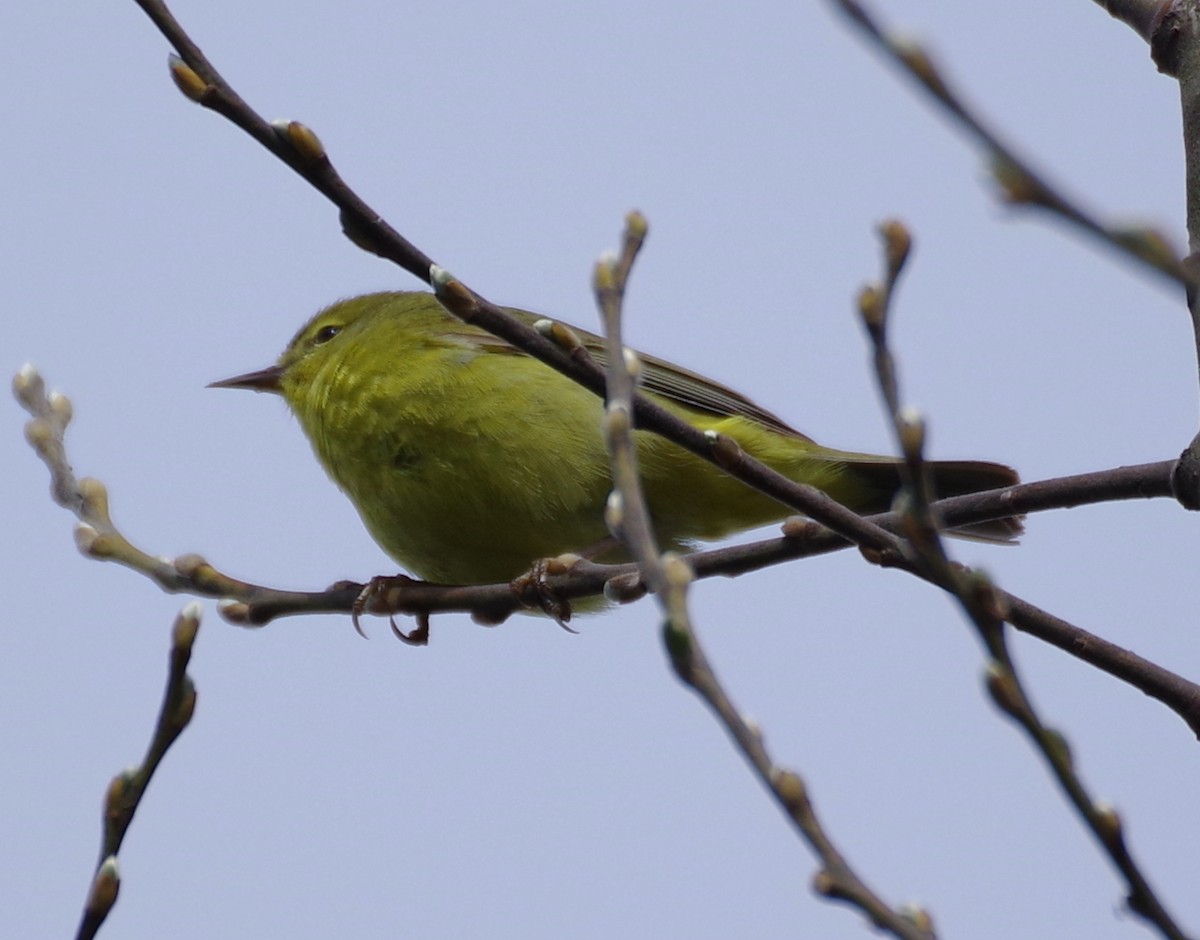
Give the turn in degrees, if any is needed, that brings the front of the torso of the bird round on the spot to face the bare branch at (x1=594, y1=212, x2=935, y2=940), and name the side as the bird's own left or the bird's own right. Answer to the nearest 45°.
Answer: approximately 90° to the bird's own left

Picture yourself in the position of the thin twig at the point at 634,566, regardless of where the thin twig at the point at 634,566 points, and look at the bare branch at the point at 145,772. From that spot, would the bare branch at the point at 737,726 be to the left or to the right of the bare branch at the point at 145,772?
left

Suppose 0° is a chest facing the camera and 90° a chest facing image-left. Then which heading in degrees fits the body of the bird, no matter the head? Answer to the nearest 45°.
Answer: approximately 90°
